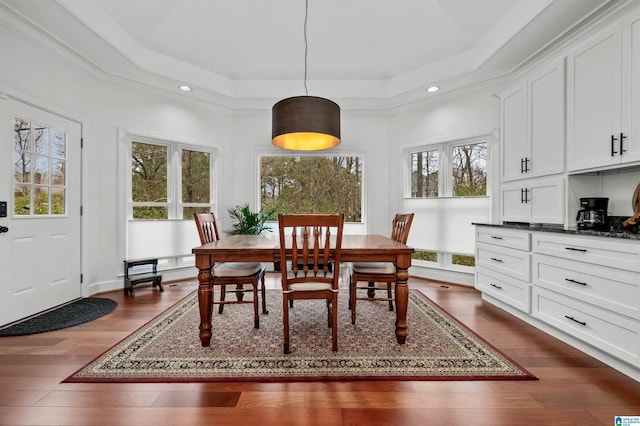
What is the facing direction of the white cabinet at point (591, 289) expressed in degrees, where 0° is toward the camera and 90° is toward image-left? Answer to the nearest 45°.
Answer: approximately 45°

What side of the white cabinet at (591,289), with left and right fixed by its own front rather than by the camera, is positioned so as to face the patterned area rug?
front

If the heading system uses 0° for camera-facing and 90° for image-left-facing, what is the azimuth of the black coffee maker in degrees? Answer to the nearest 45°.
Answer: approximately 45°

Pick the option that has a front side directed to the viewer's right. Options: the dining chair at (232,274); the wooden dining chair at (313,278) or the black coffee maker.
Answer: the dining chair

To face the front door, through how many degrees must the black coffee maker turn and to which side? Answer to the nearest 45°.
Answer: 0° — it already faces it

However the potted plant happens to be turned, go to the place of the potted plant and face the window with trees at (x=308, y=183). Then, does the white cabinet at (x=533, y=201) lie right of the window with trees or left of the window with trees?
right

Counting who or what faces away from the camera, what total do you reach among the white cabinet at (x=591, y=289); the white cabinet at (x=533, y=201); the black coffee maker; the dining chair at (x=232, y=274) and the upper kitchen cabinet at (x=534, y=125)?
0

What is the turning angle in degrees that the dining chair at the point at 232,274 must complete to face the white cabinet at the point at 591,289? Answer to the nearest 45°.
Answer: approximately 45° to its right

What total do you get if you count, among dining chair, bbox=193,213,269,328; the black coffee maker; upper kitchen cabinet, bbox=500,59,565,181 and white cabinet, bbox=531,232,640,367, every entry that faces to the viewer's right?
1

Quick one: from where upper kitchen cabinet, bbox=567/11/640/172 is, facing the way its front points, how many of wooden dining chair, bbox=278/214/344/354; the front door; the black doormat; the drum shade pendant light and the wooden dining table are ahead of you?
5

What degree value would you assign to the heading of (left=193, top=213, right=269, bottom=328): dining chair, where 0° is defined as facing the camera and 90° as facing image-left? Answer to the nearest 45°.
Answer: approximately 270°

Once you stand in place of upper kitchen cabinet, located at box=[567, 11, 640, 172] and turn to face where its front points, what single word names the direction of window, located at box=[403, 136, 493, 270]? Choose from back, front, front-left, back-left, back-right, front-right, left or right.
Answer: right

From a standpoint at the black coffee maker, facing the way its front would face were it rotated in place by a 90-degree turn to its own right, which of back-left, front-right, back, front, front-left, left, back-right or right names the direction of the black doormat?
left

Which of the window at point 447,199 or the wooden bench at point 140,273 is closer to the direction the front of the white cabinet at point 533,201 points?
the wooden bench

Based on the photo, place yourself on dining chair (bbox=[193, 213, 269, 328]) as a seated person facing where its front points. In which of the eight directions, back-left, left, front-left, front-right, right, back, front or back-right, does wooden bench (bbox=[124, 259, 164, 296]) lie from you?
back-left

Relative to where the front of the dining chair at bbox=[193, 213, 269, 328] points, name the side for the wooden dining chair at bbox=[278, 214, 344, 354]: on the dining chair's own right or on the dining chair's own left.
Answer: on the dining chair's own right

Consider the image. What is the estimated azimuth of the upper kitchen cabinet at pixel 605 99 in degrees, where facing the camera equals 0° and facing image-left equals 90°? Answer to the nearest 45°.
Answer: approximately 45°
